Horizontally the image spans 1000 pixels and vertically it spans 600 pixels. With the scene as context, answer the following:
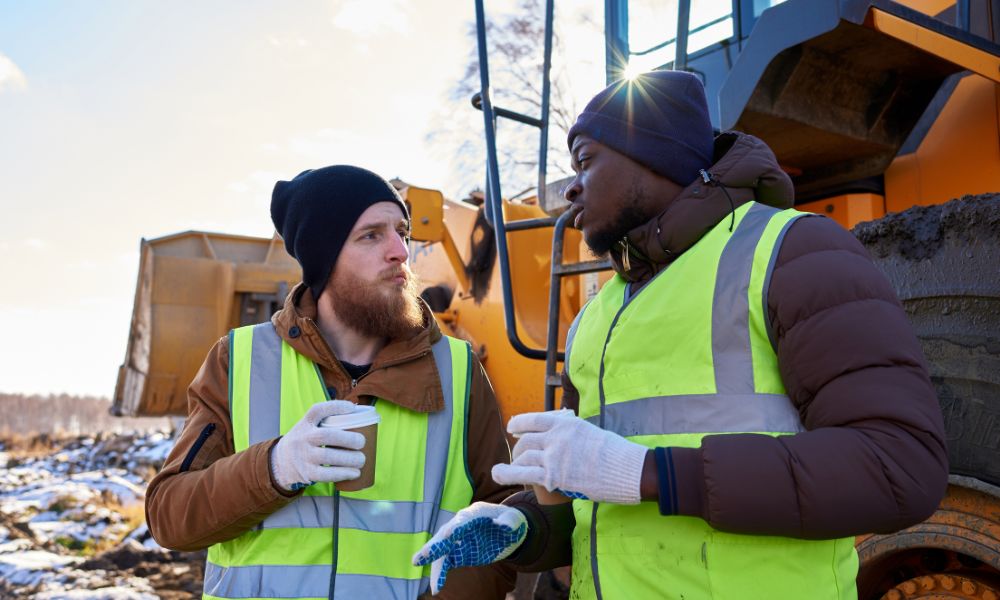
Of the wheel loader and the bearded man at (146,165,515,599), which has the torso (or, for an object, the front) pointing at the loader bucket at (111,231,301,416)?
the wheel loader

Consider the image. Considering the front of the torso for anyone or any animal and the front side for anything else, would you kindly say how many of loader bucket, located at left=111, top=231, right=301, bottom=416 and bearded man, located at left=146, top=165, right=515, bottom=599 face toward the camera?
1

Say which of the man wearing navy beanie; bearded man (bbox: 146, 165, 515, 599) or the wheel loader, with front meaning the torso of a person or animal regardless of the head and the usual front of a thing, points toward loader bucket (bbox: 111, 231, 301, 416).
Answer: the wheel loader

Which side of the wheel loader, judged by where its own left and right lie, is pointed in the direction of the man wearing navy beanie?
left

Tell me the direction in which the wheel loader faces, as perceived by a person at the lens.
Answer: facing away from the viewer and to the left of the viewer

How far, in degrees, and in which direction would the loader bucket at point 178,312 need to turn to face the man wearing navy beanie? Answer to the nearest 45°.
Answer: approximately 135° to its left

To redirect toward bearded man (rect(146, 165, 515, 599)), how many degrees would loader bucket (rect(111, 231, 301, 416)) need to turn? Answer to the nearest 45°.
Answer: approximately 135° to its left

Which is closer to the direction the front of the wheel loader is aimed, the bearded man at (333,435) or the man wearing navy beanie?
the bearded man

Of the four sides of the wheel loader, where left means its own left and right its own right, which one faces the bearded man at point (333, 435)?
left
